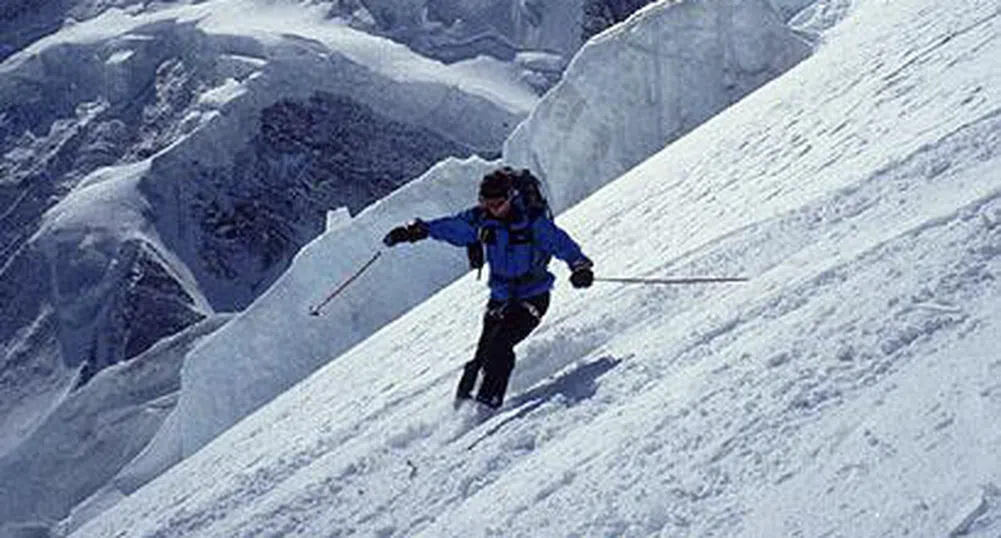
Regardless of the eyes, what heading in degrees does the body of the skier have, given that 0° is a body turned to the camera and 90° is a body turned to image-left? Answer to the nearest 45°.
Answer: approximately 45°
